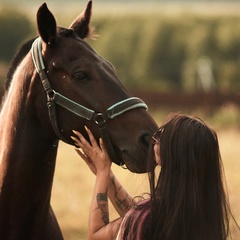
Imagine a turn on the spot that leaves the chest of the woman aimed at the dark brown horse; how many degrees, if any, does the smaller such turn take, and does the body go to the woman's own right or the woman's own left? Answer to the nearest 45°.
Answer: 0° — they already face it

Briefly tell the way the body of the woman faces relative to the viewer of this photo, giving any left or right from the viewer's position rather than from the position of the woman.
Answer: facing away from the viewer and to the left of the viewer

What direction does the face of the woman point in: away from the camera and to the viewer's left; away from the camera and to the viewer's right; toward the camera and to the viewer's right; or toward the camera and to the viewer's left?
away from the camera and to the viewer's left
